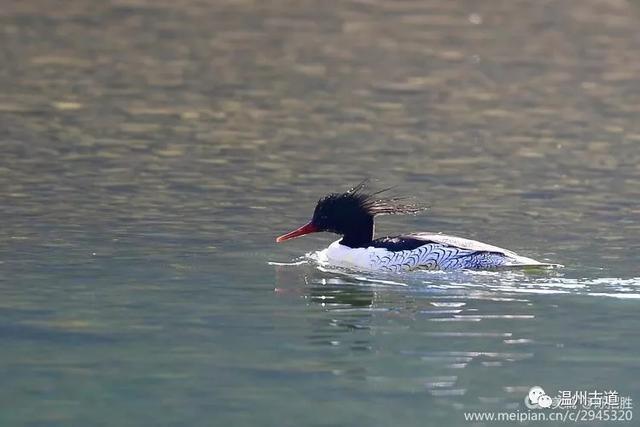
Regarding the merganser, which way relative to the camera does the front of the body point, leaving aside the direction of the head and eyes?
to the viewer's left
